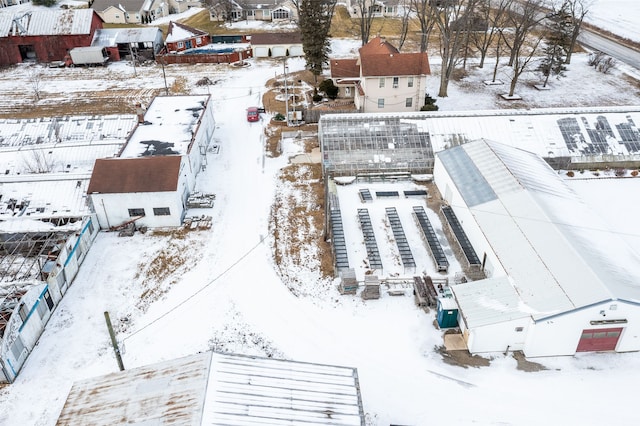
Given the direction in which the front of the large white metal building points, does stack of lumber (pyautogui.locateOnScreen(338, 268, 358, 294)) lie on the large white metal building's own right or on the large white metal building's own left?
on the large white metal building's own right

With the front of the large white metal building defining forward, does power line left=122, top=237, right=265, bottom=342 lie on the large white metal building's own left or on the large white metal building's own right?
on the large white metal building's own right

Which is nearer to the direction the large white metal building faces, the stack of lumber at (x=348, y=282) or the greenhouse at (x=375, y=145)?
the stack of lumber

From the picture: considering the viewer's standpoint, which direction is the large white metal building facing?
facing the viewer

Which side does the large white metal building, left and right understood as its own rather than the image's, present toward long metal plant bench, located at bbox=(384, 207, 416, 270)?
right

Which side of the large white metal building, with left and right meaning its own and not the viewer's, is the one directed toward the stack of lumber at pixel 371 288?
right

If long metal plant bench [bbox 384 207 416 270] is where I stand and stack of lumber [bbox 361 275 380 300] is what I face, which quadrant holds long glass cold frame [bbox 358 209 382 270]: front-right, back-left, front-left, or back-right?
front-right

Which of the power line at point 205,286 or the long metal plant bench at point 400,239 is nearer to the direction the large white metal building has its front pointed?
the power line

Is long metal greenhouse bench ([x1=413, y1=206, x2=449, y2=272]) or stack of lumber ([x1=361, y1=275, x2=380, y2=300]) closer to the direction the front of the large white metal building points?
the stack of lumber

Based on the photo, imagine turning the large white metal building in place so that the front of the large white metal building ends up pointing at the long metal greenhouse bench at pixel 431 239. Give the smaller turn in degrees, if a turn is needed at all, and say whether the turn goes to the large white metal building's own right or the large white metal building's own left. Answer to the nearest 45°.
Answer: approximately 135° to the large white metal building's own right

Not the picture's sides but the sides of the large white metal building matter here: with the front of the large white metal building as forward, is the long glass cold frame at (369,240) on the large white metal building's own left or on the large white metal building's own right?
on the large white metal building's own right
